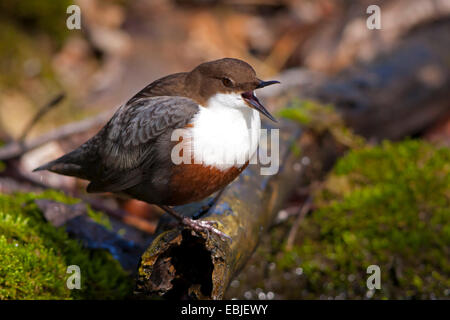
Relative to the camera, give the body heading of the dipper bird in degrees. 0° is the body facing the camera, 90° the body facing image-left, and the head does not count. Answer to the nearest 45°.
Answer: approximately 270°

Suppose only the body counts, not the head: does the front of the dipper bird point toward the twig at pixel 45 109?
no
